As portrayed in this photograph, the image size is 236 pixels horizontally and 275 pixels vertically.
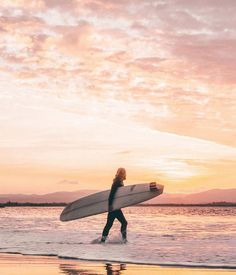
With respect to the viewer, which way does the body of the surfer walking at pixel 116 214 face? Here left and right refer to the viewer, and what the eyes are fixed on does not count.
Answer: facing to the right of the viewer
